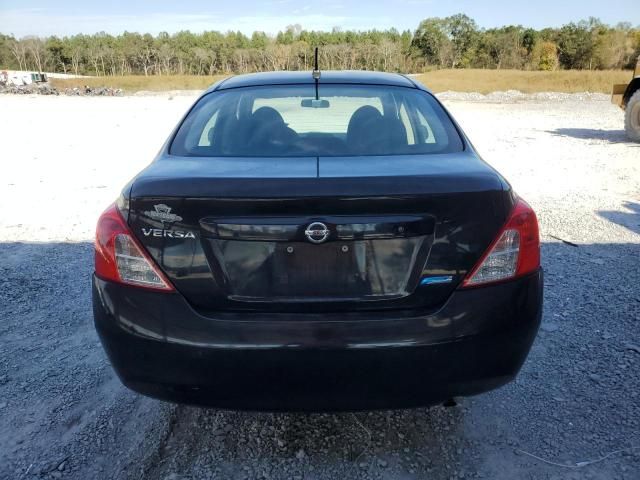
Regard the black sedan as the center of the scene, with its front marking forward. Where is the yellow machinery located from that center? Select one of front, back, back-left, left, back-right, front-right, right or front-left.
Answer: front-right

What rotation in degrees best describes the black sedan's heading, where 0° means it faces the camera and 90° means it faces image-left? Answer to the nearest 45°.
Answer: approximately 180°
